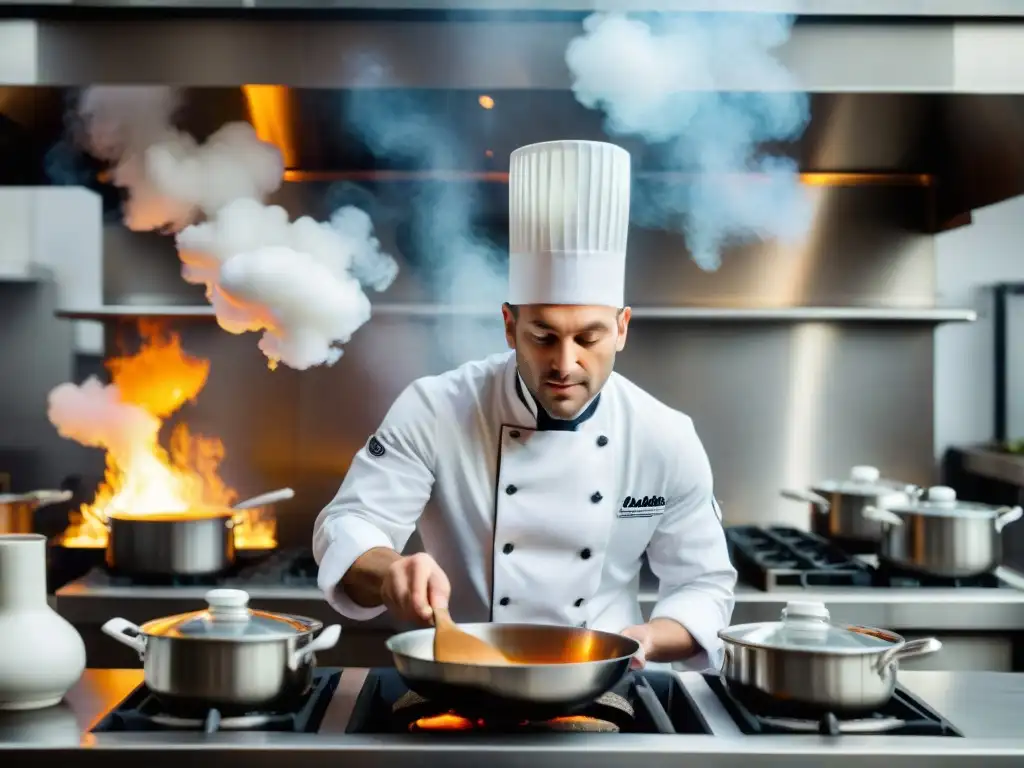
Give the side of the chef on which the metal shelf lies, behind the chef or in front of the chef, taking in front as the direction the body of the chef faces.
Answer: behind

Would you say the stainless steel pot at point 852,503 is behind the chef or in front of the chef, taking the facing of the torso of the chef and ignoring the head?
behind

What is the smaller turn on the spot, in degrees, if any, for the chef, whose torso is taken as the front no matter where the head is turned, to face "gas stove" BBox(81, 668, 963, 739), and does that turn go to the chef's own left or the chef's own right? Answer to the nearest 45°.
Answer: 0° — they already face it

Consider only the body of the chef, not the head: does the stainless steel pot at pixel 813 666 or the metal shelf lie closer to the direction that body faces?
the stainless steel pot

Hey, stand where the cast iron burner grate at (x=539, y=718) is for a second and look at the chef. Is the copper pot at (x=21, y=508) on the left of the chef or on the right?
left

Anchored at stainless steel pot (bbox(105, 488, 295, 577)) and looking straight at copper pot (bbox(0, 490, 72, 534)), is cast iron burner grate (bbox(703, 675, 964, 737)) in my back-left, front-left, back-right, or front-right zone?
back-left

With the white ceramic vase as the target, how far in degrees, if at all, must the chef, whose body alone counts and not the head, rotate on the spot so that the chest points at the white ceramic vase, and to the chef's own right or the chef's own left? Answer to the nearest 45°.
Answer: approximately 45° to the chef's own right

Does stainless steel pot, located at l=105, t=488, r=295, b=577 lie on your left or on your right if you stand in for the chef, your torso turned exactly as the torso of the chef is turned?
on your right

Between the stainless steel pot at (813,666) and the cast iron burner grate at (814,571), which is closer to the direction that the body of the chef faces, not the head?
the stainless steel pot

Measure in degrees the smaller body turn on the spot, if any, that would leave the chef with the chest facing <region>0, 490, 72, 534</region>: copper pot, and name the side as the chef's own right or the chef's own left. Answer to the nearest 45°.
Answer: approximately 135° to the chef's own right

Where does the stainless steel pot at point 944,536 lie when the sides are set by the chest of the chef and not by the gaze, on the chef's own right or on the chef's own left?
on the chef's own left

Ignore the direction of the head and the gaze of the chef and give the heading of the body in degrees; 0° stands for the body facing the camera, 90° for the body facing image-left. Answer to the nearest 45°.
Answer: approximately 0°
